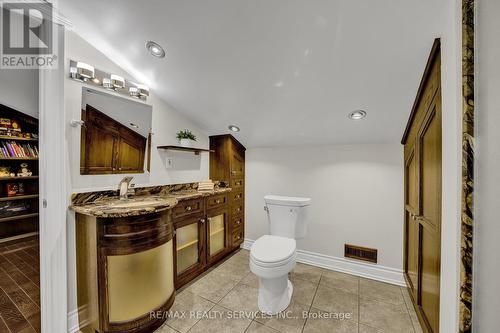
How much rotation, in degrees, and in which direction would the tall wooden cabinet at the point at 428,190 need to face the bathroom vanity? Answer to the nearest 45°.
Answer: approximately 45° to its left

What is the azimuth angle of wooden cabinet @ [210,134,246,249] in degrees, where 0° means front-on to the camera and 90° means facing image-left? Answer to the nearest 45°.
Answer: approximately 315°

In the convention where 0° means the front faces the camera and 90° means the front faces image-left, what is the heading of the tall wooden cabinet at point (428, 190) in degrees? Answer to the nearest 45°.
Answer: approximately 90°

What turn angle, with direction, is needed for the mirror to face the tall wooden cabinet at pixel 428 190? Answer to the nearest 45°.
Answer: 0° — it already faces it

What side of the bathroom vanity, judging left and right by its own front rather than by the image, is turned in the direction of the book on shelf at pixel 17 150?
back

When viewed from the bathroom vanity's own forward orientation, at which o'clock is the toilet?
The toilet is roughly at 11 o'clock from the bathroom vanity.

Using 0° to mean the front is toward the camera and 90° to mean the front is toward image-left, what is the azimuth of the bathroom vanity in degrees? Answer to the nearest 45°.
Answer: approximately 315°

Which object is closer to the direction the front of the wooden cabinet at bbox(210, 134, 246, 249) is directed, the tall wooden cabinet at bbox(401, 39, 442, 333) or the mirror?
the tall wooden cabinet
